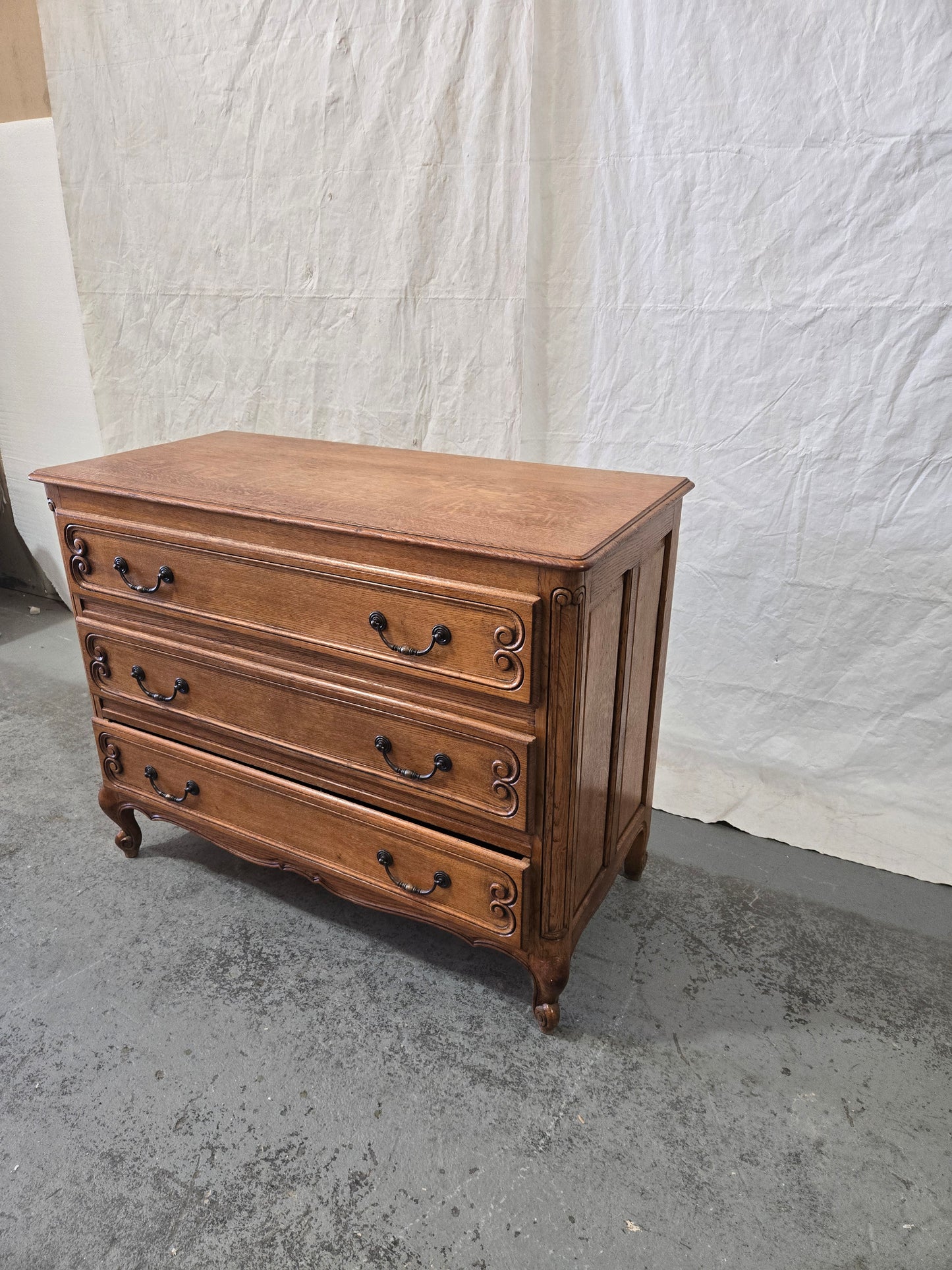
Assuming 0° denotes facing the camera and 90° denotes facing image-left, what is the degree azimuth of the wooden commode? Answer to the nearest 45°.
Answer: approximately 45°
